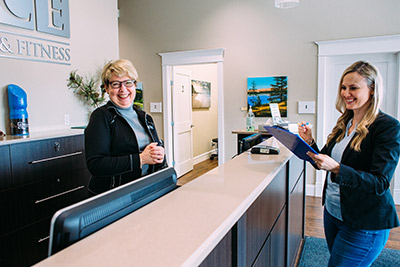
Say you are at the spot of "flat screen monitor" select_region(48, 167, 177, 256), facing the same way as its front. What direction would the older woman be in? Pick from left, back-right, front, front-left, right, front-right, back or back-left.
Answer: front-right

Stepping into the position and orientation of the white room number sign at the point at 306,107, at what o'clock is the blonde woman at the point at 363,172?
The blonde woman is roughly at 12 o'clock from the white room number sign.

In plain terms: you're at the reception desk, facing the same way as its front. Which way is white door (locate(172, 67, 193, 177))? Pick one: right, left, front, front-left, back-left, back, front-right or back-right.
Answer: back-left

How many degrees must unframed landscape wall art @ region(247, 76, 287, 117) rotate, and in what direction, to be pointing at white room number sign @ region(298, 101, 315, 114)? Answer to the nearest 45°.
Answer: approximately 90° to its left

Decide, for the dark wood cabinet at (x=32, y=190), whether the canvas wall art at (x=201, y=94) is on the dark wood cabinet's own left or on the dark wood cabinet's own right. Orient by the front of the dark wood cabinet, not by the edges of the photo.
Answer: on the dark wood cabinet's own left

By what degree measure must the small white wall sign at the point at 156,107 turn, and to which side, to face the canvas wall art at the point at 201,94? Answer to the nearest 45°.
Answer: approximately 135° to its left
